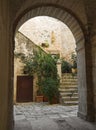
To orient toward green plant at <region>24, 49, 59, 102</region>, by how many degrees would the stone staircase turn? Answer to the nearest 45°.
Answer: approximately 135° to its right

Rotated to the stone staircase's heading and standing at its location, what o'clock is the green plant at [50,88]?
The green plant is roughly at 2 o'clock from the stone staircase.

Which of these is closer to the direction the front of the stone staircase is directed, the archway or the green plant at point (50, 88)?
the archway

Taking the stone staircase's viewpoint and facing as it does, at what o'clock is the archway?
The archway is roughly at 12 o'clock from the stone staircase.

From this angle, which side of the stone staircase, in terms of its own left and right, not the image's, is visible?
front

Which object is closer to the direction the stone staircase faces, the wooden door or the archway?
the archway

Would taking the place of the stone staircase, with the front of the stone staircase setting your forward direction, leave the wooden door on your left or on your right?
on your right

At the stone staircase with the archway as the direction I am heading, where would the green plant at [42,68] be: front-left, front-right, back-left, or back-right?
front-right
